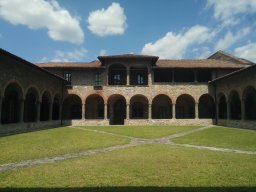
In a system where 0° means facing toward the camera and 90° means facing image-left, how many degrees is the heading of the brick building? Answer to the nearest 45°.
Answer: approximately 0°
